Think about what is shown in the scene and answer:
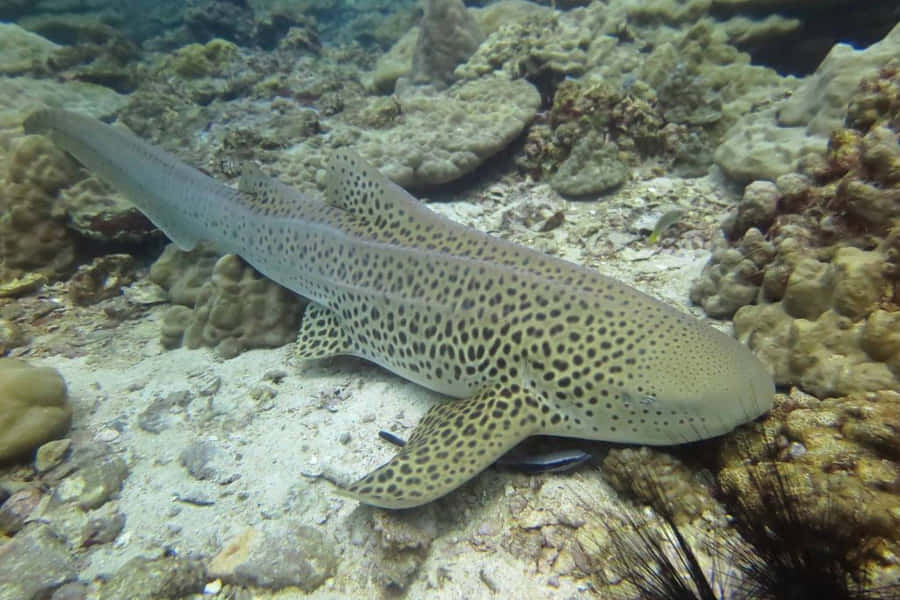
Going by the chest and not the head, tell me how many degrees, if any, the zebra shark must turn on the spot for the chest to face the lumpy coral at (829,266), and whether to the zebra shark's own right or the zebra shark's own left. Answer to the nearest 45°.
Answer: approximately 45° to the zebra shark's own left

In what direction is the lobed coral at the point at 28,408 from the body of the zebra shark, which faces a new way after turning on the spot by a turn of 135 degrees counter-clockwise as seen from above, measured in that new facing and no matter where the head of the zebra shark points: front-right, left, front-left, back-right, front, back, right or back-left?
left

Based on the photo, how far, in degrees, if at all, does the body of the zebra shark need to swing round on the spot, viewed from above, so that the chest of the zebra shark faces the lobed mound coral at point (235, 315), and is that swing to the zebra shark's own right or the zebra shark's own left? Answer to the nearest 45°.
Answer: approximately 180°

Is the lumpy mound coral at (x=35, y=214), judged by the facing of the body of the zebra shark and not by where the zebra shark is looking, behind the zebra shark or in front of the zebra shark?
behind

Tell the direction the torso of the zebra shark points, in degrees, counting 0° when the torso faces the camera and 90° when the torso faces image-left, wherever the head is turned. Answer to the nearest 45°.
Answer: approximately 315°
